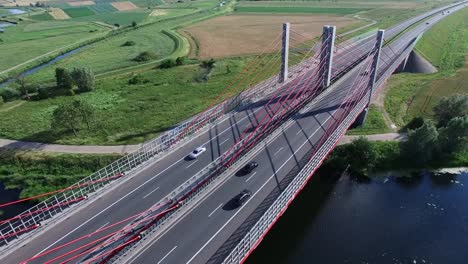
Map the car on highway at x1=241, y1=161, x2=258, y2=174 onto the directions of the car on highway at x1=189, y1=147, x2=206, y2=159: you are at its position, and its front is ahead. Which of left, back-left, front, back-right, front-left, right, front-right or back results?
left

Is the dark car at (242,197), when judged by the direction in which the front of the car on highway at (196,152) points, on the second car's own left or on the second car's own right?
on the second car's own left

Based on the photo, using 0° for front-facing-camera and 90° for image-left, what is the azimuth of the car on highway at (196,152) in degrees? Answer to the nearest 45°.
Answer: approximately 45°

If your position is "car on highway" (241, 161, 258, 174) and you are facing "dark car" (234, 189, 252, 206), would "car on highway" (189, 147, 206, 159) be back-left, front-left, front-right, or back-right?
back-right
